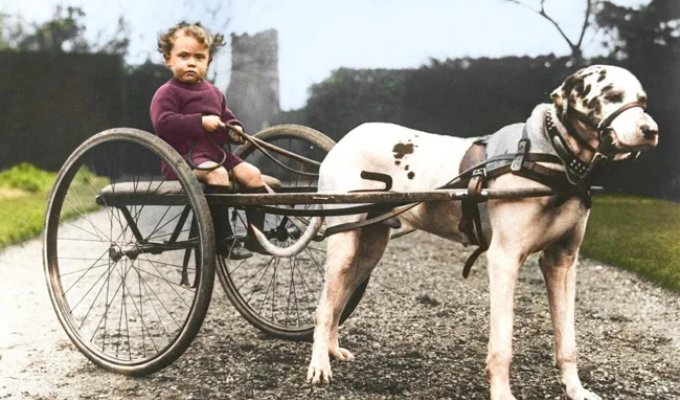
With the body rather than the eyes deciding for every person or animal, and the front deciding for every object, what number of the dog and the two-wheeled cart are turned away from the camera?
0

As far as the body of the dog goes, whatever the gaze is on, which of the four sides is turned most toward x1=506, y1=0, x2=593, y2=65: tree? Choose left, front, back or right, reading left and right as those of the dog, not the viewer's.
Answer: left

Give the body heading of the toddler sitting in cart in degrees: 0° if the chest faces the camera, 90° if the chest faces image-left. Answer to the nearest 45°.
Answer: approximately 315°

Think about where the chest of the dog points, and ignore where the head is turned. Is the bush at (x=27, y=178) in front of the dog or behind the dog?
behind

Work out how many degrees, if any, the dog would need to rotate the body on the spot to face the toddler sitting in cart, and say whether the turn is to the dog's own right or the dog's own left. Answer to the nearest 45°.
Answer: approximately 135° to the dog's own right

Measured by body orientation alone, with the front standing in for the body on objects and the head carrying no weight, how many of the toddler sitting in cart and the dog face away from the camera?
0

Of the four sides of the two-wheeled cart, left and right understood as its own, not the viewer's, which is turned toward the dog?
front

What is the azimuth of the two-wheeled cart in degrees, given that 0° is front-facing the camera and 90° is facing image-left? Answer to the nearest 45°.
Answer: approximately 315°
